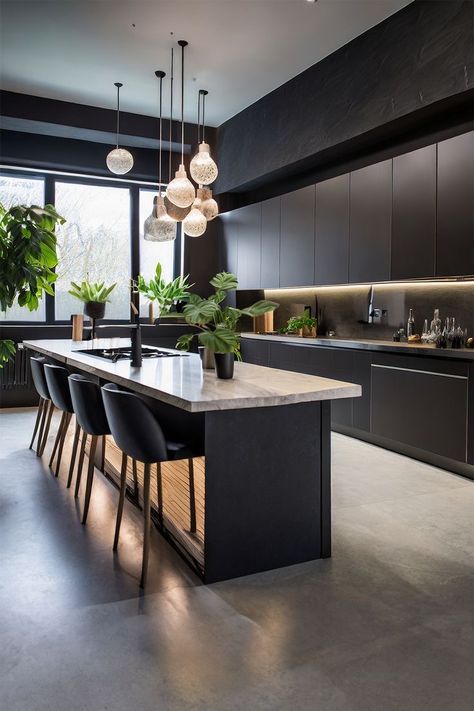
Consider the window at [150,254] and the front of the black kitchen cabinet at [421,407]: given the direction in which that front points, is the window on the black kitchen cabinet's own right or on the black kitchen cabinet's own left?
on the black kitchen cabinet's own right

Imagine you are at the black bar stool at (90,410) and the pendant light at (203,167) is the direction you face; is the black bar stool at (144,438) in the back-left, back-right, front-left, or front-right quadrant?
back-right

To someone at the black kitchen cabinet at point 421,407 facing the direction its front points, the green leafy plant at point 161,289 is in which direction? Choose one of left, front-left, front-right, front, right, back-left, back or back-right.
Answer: right

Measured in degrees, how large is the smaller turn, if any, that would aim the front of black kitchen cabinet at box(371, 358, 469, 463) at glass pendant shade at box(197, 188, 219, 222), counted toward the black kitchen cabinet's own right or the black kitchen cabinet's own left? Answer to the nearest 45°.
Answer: approximately 45° to the black kitchen cabinet's own right

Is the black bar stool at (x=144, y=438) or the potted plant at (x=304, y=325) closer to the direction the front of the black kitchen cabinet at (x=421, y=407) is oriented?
the black bar stool

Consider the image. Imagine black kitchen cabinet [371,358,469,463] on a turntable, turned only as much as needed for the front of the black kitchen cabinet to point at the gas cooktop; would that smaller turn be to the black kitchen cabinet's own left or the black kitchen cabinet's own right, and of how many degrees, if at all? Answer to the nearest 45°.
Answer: approximately 45° to the black kitchen cabinet's own right

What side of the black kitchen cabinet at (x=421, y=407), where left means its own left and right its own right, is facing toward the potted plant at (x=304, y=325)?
right

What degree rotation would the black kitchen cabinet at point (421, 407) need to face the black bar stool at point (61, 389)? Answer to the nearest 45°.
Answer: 0° — it already faces it

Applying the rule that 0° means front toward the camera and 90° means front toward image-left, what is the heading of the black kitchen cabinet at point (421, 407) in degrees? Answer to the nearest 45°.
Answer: approximately 45°

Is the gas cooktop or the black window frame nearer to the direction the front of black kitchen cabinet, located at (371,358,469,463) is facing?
the gas cooktop

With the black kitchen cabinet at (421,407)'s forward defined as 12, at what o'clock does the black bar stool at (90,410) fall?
The black bar stool is roughly at 12 o'clock from the black kitchen cabinet.

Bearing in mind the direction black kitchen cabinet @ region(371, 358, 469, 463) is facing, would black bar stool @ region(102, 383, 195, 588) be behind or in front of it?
in front
